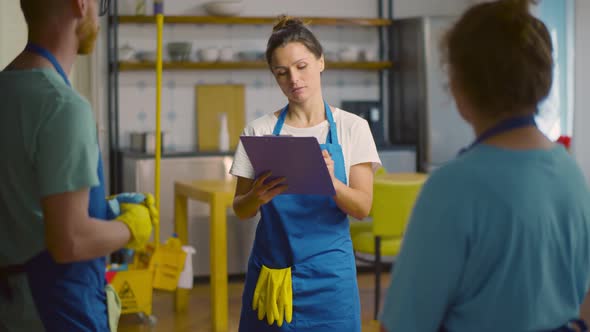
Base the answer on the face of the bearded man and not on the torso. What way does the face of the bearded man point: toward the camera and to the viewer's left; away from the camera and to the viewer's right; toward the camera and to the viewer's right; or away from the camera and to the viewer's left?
away from the camera and to the viewer's right

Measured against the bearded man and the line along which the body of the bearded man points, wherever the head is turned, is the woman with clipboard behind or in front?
in front

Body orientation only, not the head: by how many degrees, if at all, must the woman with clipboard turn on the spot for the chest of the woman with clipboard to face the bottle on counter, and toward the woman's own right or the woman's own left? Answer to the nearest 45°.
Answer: approximately 180°

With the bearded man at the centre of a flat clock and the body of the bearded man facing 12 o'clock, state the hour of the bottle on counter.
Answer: The bottle on counter is roughly at 11 o'clock from the bearded man.

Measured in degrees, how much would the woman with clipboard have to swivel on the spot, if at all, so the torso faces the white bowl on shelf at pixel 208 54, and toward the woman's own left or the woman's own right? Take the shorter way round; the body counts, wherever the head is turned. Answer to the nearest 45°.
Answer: approximately 180°

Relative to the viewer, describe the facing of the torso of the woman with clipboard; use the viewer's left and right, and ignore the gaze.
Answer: facing the viewer

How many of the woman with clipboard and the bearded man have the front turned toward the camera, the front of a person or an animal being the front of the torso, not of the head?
1

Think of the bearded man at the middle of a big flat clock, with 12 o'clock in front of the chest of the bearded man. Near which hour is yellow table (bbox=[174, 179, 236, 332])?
The yellow table is roughly at 11 o'clock from the bearded man.

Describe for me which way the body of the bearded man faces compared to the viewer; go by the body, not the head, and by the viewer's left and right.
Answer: facing away from the viewer and to the right of the viewer

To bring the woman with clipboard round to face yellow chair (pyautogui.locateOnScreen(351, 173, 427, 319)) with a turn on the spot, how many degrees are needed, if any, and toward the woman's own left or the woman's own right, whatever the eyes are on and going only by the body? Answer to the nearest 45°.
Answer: approximately 180°
